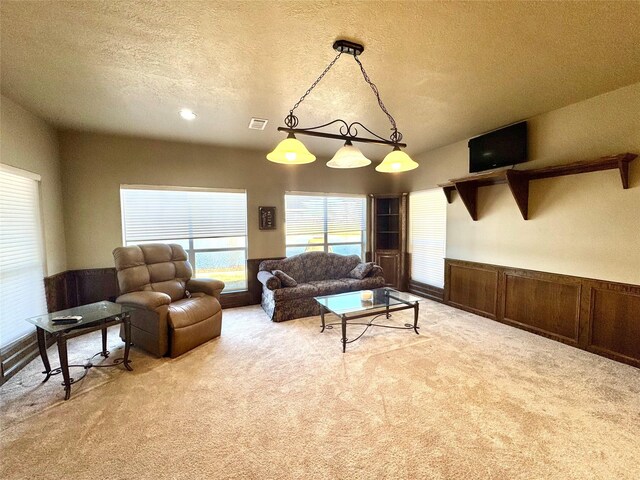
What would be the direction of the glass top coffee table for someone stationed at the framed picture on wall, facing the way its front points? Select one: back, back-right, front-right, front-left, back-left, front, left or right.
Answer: front-left

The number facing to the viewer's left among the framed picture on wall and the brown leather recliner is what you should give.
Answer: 0

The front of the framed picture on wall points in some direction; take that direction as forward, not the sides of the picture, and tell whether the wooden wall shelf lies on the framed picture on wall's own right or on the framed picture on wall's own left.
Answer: on the framed picture on wall's own left

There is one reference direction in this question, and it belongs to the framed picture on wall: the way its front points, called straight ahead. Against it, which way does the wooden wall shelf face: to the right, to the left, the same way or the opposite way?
to the right

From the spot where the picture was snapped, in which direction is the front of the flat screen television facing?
facing the viewer and to the left of the viewer

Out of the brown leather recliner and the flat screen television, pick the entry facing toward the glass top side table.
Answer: the flat screen television

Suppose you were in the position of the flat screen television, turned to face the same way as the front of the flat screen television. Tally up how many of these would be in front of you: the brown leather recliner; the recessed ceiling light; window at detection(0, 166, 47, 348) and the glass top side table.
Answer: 4

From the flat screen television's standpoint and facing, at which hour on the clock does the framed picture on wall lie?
The framed picture on wall is roughly at 1 o'clock from the flat screen television.

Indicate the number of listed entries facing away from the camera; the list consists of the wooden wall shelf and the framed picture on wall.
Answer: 0

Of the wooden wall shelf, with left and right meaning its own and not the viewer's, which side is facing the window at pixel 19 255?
front

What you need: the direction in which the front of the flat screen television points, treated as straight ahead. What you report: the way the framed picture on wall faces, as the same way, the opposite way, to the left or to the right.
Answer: to the left

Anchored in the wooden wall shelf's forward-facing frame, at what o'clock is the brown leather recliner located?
The brown leather recliner is roughly at 12 o'clock from the wooden wall shelf.

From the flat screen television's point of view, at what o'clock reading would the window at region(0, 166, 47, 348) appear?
The window is roughly at 12 o'clock from the flat screen television.

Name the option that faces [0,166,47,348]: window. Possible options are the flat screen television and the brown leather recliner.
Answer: the flat screen television

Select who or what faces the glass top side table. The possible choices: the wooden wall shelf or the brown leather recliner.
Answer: the wooden wall shelf

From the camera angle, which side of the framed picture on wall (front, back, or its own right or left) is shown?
front

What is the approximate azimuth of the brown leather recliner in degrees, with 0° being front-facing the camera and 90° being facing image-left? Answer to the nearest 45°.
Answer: approximately 315°
